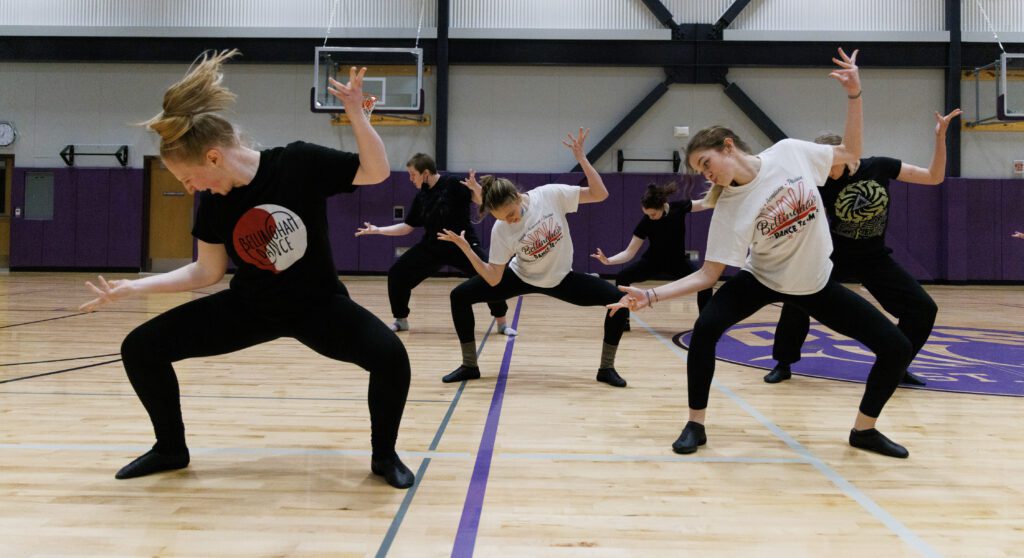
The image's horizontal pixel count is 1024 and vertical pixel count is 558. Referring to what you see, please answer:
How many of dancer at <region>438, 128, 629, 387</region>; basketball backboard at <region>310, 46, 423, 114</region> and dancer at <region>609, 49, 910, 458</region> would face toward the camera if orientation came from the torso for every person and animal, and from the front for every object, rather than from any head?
3

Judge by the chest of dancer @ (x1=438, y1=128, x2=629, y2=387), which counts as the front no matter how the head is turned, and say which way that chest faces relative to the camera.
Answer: toward the camera

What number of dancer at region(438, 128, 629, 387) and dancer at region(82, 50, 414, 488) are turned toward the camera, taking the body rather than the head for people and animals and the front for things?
2

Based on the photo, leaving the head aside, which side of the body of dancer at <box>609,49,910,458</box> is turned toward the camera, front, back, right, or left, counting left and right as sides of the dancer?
front

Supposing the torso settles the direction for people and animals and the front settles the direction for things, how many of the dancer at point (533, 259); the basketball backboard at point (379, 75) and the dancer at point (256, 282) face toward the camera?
3

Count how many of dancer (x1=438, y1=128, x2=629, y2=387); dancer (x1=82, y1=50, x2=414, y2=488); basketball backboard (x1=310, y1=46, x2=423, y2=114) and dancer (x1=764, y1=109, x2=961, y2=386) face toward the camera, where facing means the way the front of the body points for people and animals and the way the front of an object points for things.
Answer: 4

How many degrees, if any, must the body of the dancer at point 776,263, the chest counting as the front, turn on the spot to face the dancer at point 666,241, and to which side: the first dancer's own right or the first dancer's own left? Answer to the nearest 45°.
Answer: approximately 180°

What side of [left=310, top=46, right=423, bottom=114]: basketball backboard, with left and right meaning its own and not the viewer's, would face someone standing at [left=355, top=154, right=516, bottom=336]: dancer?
front

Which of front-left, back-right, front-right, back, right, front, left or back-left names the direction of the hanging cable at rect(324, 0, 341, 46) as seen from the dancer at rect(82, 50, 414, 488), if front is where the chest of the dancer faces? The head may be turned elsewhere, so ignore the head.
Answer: back

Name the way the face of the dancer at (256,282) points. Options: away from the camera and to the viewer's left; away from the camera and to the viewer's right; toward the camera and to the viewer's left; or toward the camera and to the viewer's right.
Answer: toward the camera and to the viewer's left
